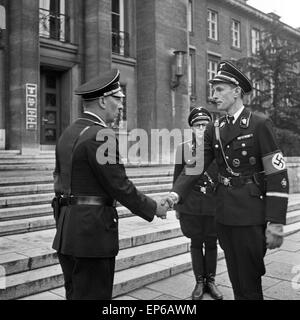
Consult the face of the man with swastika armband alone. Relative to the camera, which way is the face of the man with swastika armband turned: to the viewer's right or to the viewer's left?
to the viewer's left

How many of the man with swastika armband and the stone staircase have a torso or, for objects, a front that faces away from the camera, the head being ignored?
0

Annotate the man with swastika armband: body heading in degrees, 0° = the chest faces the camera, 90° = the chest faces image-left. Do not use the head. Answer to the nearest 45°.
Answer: approximately 45°

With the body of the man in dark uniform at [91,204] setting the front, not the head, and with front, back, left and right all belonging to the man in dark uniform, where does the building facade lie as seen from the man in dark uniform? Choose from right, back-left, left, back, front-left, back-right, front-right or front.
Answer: front-left

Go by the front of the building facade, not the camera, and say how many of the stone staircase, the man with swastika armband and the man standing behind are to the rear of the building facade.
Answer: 0

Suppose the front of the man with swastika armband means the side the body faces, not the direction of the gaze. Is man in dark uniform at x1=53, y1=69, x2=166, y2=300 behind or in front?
in front

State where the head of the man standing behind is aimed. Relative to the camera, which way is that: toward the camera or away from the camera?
toward the camera

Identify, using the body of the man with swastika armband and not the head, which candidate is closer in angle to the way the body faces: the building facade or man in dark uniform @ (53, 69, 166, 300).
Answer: the man in dark uniform

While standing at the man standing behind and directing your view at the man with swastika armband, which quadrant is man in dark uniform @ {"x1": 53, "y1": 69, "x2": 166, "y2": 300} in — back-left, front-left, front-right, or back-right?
front-right

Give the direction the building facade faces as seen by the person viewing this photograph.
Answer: facing the viewer and to the right of the viewer

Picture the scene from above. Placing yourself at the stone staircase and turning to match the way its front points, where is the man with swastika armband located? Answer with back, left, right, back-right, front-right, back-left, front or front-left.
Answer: front

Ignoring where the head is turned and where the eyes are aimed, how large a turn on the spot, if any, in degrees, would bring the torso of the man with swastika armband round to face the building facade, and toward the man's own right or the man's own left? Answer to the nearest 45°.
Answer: approximately 90° to the man's own right

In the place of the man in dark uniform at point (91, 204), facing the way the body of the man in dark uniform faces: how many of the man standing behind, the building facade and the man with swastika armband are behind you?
0

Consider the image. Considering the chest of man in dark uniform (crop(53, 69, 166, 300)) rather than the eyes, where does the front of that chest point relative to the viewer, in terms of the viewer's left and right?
facing away from the viewer and to the right of the viewer

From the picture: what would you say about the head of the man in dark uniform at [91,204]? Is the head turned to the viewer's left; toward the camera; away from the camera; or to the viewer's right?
to the viewer's right

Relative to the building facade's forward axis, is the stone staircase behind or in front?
in front

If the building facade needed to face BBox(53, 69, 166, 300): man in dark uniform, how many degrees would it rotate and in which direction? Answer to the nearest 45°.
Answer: approximately 45° to its right

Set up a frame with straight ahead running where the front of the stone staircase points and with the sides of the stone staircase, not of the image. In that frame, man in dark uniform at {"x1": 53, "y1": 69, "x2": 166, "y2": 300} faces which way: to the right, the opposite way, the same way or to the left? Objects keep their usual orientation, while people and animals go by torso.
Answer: to the left

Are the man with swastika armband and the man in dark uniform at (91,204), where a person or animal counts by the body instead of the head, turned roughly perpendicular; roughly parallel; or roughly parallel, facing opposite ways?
roughly parallel, facing opposite ways

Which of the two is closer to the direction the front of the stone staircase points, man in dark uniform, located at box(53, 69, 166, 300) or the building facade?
the man in dark uniform

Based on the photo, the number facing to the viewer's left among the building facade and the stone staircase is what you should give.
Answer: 0
